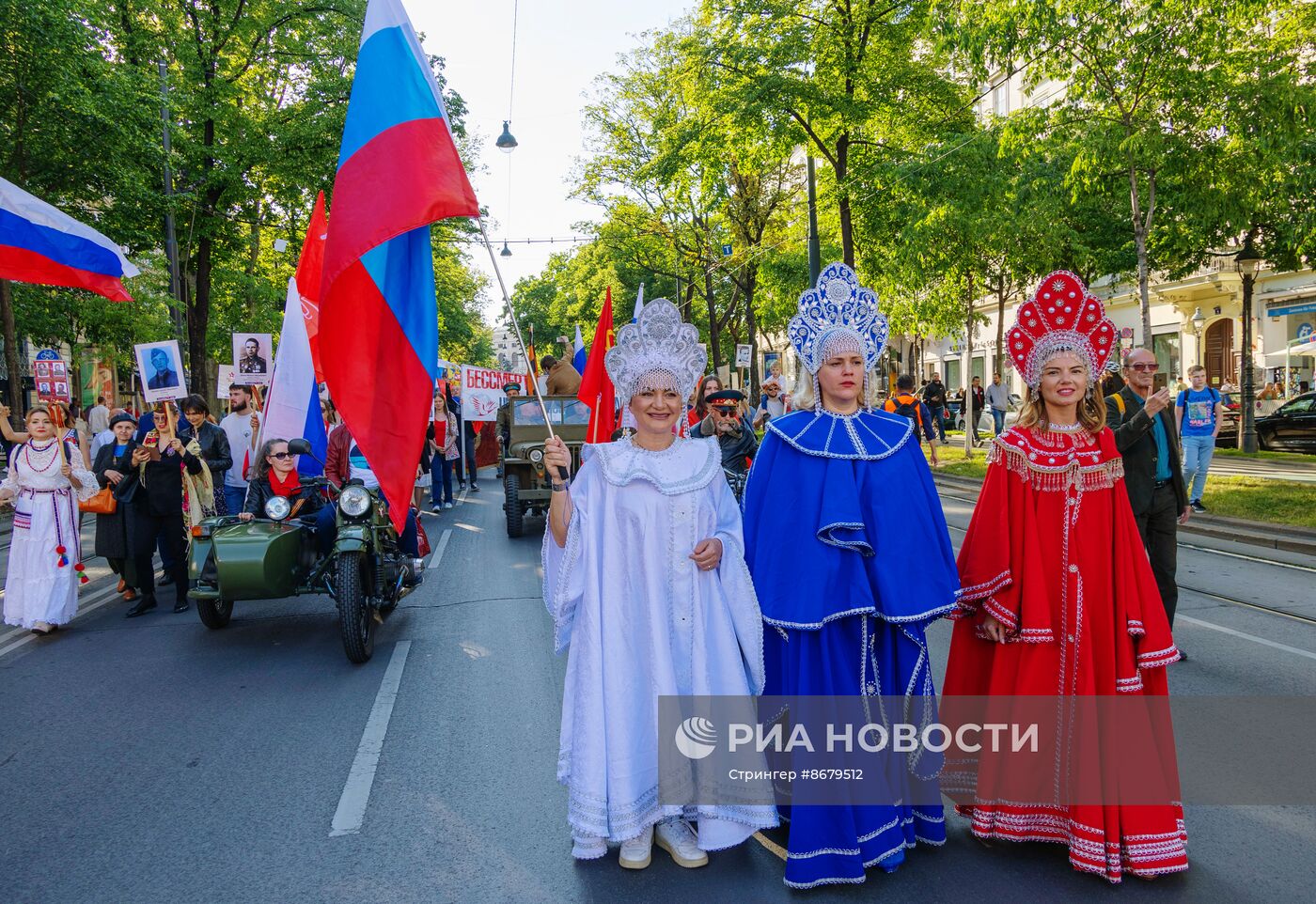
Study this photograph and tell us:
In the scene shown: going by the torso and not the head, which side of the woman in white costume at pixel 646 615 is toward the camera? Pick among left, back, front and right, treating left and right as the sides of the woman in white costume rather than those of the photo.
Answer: front

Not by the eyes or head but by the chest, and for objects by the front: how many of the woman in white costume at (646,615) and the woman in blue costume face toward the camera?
2

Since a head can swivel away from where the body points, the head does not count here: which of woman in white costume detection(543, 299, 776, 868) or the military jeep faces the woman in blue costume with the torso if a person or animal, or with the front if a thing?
the military jeep

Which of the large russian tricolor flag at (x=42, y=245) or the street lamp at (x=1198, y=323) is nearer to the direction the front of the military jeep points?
the large russian tricolor flag

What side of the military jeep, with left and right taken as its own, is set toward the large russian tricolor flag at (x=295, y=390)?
front

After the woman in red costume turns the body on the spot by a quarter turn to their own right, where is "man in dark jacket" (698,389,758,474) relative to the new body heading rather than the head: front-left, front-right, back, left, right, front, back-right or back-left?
front-right

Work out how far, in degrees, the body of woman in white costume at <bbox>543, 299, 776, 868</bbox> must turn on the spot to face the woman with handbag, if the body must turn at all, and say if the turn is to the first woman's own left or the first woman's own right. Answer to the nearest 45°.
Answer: approximately 135° to the first woman's own right

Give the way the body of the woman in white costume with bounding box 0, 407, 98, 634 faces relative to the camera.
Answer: toward the camera
